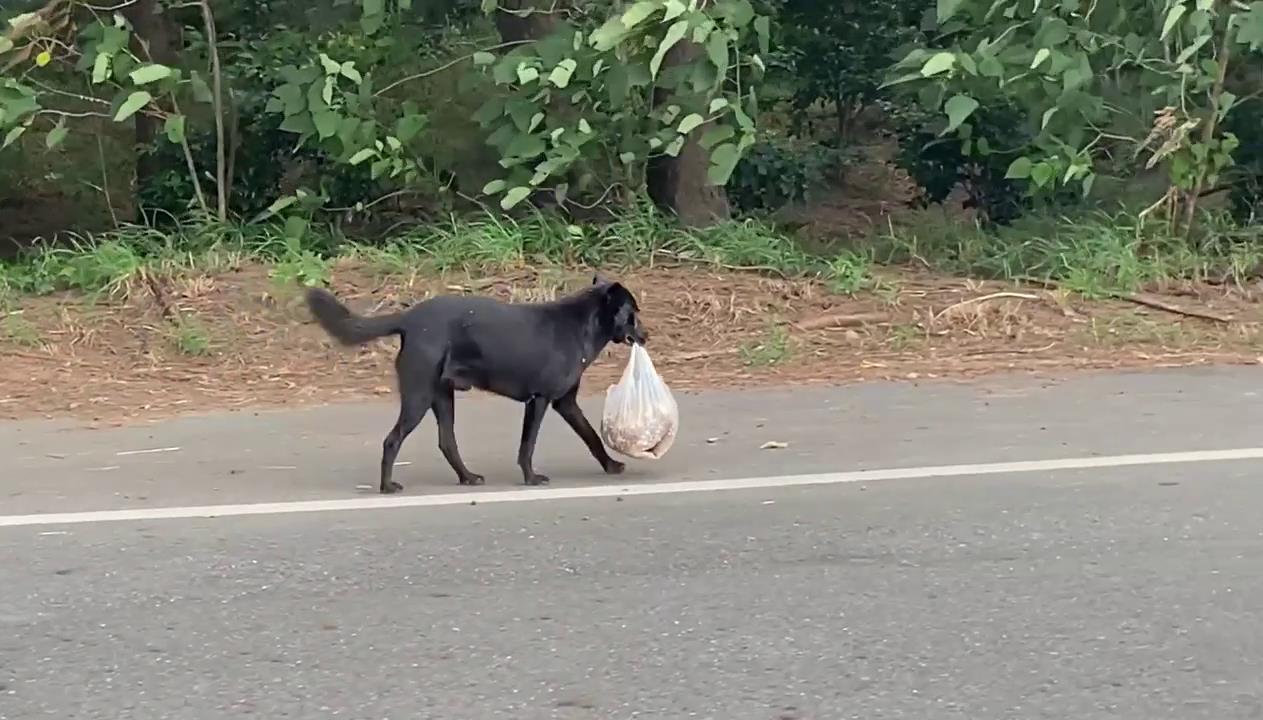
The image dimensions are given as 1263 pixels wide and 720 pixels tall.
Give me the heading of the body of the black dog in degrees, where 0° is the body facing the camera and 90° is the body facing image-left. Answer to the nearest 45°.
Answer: approximately 270°

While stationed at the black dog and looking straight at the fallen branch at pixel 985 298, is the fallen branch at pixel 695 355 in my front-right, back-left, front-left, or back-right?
front-left

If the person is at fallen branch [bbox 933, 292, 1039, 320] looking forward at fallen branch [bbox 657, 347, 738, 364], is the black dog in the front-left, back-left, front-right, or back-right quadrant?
front-left

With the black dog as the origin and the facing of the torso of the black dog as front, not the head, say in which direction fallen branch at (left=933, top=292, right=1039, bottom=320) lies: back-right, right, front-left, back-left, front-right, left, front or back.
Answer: front-left

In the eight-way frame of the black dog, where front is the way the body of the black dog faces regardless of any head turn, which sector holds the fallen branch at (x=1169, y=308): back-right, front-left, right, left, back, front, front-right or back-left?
front-left

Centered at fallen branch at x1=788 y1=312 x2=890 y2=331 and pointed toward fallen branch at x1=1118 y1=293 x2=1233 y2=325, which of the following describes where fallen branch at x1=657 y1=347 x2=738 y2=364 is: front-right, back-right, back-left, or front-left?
back-right

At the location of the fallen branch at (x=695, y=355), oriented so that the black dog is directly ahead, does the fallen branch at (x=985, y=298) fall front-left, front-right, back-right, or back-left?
back-left

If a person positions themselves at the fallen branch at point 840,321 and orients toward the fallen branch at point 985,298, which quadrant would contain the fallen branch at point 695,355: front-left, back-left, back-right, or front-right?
back-right

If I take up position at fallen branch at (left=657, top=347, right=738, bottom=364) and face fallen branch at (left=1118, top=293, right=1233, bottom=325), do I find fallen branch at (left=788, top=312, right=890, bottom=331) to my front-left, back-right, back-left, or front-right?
front-left

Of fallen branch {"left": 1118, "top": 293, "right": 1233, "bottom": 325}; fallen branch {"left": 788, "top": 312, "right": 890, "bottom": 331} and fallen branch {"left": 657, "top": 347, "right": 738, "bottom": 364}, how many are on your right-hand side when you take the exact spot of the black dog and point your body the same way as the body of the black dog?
0

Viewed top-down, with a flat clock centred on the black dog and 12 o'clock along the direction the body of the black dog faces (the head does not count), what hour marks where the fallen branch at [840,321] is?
The fallen branch is roughly at 10 o'clock from the black dog.

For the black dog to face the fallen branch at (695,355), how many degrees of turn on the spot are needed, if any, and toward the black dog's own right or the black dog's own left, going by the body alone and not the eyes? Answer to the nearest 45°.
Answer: approximately 45° to the black dog's own left

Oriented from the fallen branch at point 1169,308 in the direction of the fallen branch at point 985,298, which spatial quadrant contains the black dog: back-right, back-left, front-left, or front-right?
front-left
